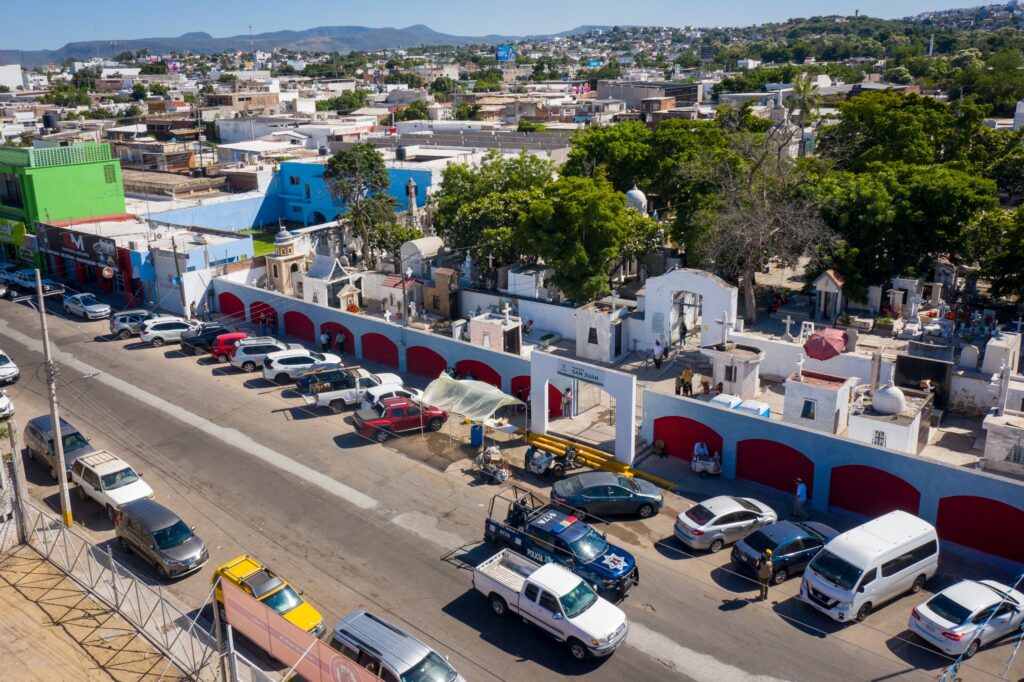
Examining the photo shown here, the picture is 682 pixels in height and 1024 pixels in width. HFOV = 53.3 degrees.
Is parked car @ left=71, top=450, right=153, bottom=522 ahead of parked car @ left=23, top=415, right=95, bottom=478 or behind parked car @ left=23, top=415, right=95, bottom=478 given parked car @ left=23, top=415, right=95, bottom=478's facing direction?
ahead

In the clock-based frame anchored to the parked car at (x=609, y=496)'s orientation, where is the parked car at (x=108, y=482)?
the parked car at (x=108, y=482) is roughly at 6 o'clock from the parked car at (x=609, y=496).

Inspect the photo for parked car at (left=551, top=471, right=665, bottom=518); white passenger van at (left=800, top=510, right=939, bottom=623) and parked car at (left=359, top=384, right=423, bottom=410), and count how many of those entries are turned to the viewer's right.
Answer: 2

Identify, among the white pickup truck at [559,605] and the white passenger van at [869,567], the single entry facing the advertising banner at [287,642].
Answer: the white passenger van

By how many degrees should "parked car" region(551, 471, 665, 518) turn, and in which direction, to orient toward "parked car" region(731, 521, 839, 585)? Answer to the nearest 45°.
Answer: approximately 45° to its right

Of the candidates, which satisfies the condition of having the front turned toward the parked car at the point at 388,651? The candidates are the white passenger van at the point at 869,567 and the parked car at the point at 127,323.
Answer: the white passenger van

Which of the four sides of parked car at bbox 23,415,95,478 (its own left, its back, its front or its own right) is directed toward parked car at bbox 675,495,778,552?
front

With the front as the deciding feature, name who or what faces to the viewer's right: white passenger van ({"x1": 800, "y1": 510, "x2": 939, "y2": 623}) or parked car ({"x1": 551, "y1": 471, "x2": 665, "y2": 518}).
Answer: the parked car

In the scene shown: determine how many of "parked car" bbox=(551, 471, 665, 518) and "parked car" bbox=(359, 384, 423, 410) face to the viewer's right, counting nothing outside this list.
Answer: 2

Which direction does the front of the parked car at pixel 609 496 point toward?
to the viewer's right

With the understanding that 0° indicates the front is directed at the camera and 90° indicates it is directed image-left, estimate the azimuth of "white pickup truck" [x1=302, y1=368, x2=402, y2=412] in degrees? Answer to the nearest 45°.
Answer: approximately 225°

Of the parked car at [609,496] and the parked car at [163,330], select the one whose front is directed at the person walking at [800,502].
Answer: the parked car at [609,496]

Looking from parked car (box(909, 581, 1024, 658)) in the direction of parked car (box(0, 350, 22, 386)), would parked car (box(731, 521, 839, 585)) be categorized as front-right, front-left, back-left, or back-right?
front-right

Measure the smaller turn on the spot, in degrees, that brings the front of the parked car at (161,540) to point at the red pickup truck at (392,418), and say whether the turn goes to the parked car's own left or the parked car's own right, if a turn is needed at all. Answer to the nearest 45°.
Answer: approximately 90° to the parked car's own left
